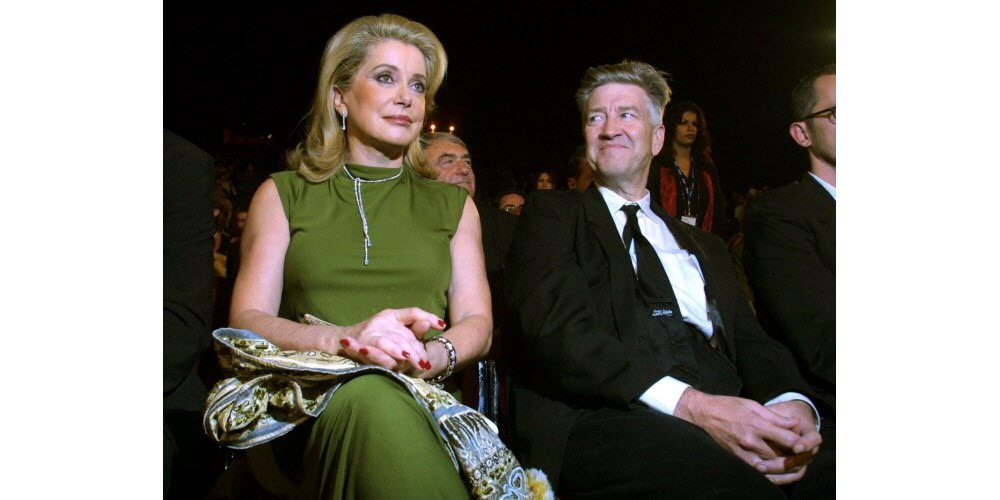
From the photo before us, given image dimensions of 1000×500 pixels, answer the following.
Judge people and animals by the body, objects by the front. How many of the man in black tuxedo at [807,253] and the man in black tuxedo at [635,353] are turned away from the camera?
0

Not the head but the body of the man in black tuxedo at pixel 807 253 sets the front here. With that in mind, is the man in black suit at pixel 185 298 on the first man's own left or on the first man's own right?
on the first man's own right

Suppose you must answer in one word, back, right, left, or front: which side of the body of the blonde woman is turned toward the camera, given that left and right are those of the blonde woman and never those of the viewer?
front

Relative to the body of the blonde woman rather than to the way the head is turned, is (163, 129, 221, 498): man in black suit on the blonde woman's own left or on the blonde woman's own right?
on the blonde woman's own right

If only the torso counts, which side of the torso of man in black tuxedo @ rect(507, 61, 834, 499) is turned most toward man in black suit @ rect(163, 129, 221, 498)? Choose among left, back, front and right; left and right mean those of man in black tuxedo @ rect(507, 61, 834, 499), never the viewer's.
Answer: right

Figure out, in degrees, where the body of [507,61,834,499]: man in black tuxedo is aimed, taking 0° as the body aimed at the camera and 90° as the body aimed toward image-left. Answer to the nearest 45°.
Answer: approximately 315°

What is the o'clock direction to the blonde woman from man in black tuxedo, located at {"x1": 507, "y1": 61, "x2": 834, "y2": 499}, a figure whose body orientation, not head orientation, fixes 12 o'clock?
The blonde woman is roughly at 4 o'clock from the man in black tuxedo.

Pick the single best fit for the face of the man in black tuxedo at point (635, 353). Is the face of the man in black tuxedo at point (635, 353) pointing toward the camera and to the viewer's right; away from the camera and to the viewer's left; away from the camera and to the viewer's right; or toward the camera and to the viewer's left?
toward the camera and to the viewer's left

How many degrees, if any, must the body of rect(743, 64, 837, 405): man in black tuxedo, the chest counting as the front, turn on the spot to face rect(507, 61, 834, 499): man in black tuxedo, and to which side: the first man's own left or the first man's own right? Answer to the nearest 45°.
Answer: approximately 90° to the first man's own right
